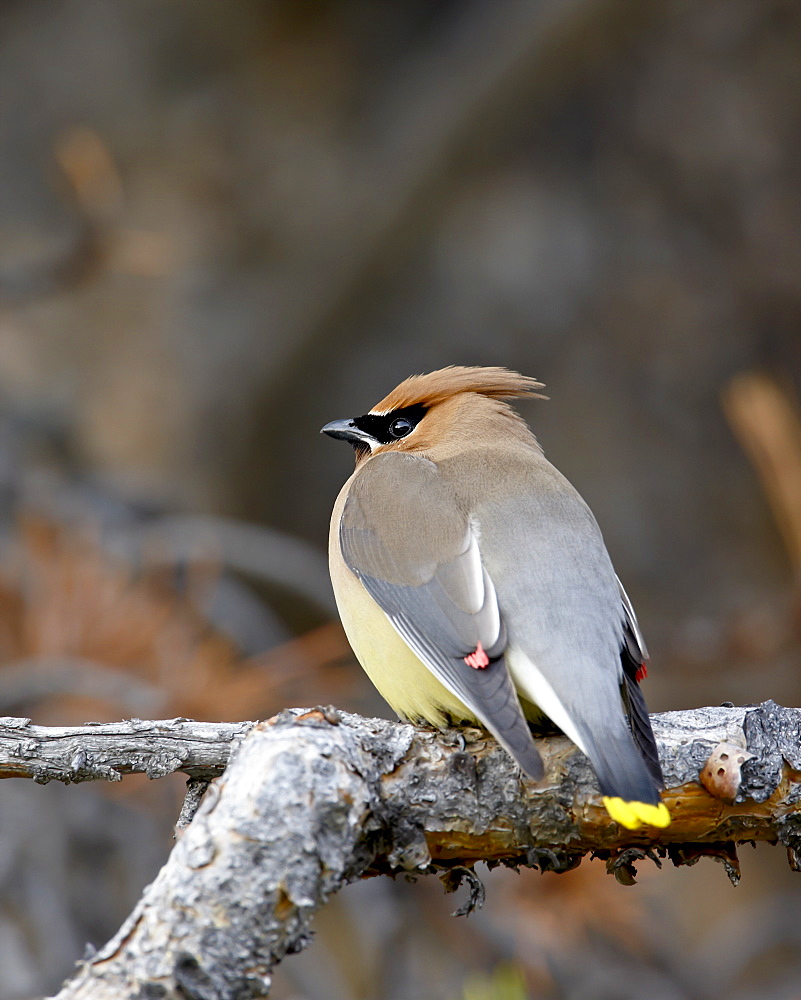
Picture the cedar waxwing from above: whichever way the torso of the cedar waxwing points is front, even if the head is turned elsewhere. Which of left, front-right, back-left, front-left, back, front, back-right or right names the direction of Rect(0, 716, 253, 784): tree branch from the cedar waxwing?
left

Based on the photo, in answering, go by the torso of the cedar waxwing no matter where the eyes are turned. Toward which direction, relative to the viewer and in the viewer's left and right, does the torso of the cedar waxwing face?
facing away from the viewer and to the left of the viewer
